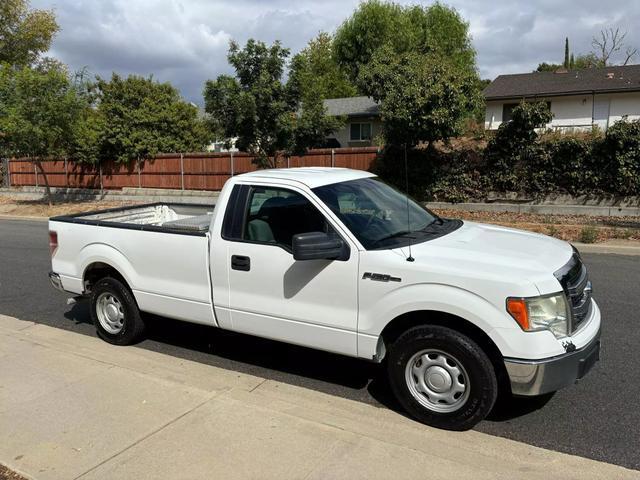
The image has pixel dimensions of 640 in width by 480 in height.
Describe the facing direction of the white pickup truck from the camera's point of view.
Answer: facing the viewer and to the right of the viewer

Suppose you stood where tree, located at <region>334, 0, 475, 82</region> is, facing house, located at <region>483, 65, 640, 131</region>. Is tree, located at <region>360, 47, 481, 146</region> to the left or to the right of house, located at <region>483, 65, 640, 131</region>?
right

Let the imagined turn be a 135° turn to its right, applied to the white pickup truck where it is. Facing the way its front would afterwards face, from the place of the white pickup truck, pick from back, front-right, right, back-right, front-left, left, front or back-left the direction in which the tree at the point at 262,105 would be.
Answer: right

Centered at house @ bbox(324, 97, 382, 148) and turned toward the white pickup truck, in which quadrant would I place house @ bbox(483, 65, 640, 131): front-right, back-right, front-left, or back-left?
front-left

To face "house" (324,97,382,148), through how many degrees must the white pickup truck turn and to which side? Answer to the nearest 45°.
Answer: approximately 135° to its left

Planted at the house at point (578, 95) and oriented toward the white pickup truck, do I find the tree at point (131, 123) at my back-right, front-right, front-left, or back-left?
front-right

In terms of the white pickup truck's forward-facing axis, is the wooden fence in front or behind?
behind

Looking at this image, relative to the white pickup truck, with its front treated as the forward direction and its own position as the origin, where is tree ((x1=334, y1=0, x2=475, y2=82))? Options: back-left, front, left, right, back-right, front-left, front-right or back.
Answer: back-left

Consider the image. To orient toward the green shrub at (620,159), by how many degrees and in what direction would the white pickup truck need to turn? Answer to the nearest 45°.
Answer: approximately 90° to its left

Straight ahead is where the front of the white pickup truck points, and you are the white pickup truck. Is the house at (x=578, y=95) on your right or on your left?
on your left

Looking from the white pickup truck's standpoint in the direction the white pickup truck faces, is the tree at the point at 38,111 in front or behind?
behind
